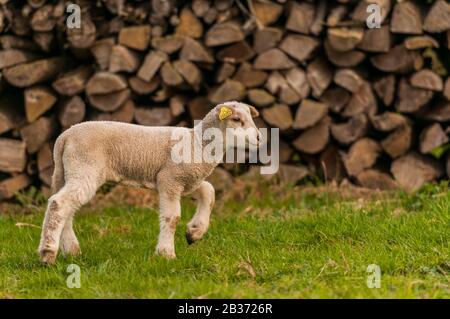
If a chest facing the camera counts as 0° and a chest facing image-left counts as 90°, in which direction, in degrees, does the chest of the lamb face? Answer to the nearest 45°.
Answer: approximately 270°
